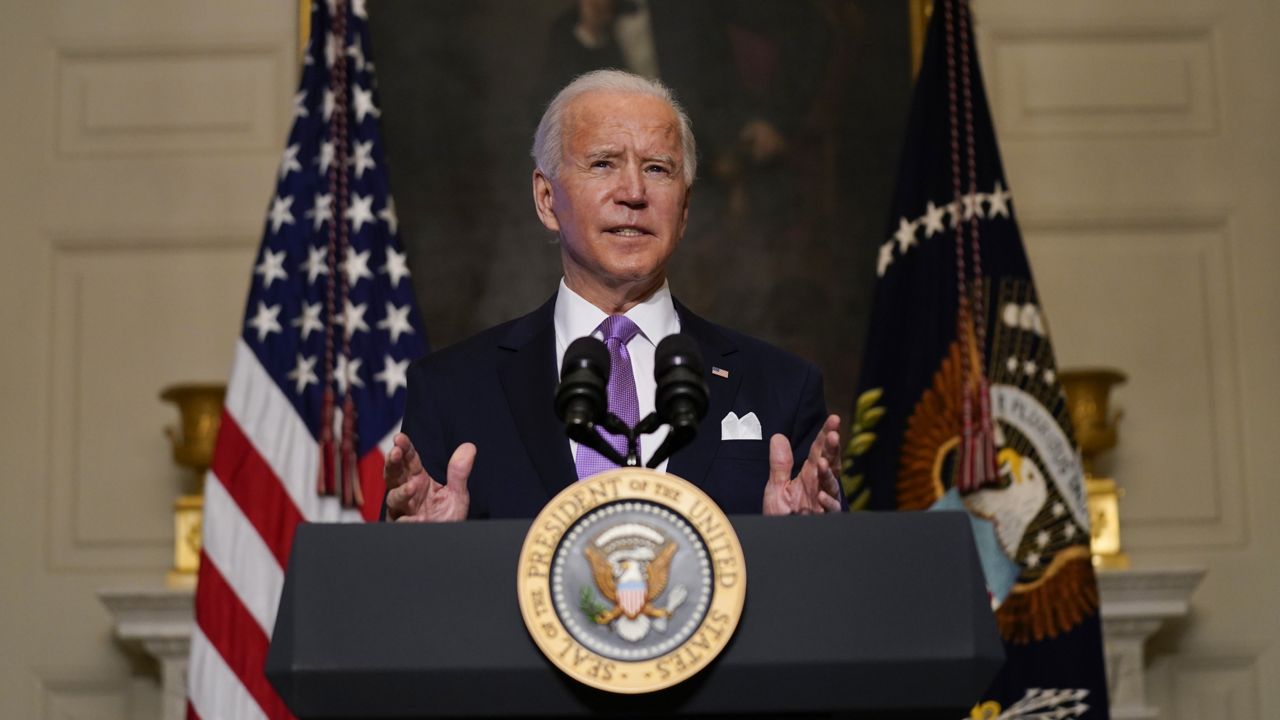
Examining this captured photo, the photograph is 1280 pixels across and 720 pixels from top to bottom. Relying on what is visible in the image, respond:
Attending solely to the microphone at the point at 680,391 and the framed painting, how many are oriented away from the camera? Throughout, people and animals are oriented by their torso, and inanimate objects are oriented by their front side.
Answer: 1

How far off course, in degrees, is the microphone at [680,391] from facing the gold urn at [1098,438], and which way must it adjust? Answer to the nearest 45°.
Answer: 0° — it already faces it

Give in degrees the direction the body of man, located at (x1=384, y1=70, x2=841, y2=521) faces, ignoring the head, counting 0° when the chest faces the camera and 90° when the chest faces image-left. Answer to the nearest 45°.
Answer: approximately 0°

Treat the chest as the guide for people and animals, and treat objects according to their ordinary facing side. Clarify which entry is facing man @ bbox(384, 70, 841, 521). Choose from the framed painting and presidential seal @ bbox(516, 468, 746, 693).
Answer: the framed painting

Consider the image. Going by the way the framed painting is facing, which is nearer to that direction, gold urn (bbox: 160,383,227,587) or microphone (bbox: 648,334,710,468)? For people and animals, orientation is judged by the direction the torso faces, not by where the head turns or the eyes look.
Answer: the microphone

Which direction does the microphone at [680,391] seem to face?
away from the camera

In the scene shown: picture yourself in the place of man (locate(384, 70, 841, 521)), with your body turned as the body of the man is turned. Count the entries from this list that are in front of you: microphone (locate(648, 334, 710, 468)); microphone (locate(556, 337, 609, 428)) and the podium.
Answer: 3
